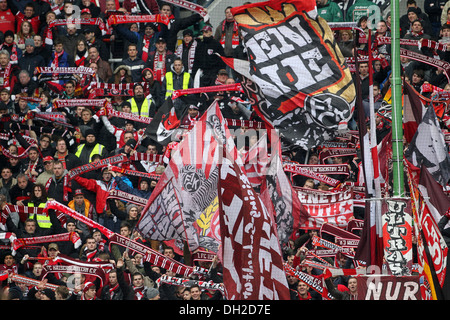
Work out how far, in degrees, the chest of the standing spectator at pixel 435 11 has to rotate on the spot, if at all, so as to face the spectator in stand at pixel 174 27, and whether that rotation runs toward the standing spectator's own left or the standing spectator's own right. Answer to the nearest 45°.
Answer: approximately 90° to the standing spectator's own right

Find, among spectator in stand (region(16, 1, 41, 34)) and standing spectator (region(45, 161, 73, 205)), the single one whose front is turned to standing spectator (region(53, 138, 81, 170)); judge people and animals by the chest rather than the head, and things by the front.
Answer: the spectator in stand

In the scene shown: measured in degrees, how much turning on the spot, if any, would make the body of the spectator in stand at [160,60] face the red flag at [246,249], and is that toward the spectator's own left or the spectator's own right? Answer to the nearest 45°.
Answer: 0° — they already face it

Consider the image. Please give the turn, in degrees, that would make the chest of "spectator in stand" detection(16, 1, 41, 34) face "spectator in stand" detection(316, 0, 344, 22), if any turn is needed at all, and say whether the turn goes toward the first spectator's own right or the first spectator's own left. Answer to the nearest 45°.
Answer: approximately 45° to the first spectator's own left

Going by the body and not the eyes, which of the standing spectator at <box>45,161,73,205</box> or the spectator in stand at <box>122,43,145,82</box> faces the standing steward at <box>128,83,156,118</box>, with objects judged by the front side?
the spectator in stand

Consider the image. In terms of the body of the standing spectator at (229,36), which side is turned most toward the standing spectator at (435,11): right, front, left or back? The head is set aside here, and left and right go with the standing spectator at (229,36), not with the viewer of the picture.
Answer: left

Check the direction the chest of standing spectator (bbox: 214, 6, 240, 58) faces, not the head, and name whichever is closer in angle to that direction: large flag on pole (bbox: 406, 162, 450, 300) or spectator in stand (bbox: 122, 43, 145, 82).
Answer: the large flag on pole

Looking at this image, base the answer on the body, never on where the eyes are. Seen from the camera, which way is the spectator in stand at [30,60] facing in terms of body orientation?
toward the camera

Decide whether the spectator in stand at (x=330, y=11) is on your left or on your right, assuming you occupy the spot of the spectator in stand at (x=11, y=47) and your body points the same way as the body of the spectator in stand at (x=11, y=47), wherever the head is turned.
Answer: on your left

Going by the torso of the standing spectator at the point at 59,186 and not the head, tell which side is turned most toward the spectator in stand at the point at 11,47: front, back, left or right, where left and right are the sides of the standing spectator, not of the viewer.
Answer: back

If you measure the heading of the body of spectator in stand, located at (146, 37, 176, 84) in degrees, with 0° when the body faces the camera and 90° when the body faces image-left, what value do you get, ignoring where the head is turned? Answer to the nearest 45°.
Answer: approximately 0°

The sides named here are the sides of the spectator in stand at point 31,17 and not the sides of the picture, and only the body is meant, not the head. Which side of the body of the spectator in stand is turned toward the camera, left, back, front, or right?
front

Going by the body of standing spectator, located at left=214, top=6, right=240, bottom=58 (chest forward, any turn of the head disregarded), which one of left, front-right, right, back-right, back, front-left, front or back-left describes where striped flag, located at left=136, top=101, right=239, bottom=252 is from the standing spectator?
front

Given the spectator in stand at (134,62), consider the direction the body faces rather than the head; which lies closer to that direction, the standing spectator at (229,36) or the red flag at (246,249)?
the red flag

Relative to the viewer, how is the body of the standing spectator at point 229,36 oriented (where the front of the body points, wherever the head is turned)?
toward the camera

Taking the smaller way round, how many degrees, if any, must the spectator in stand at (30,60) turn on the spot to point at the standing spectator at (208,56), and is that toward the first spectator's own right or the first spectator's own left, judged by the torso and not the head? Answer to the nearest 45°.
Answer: approximately 45° to the first spectator's own left
